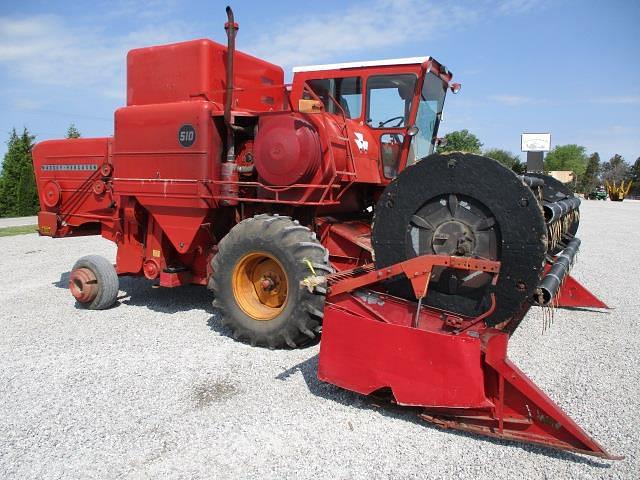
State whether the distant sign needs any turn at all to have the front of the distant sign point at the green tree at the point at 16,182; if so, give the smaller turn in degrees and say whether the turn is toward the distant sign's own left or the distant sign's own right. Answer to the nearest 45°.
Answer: approximately 45° to the distant sign's own right

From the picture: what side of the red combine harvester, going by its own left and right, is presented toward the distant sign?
left

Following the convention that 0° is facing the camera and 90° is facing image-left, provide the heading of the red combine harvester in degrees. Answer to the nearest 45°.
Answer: approximately 315°

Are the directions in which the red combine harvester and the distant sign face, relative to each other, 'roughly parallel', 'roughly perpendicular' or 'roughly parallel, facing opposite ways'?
roughly perpendicular

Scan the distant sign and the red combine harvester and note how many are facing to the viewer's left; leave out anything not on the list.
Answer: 0

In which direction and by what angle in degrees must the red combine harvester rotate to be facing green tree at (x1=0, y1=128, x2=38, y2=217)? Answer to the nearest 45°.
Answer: approximately 180°

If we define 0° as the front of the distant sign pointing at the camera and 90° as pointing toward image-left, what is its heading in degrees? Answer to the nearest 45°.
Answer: approximately 0°

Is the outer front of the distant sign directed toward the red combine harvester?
yes

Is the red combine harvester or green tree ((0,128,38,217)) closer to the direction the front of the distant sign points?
the red combine harvester
